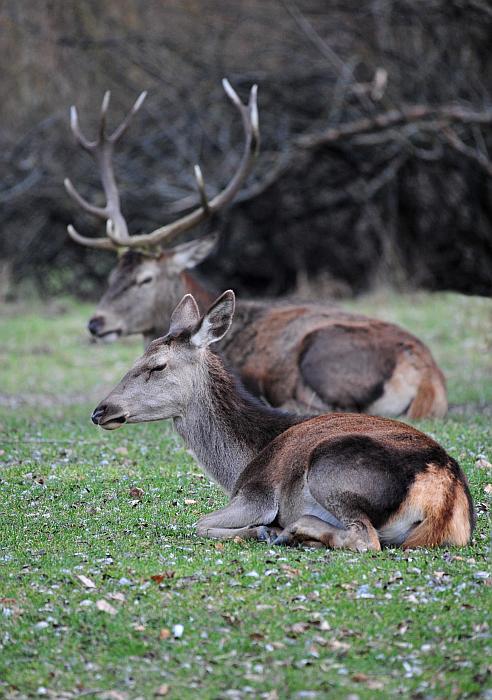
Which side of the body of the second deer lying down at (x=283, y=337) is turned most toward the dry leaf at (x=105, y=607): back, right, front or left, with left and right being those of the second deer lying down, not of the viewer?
left

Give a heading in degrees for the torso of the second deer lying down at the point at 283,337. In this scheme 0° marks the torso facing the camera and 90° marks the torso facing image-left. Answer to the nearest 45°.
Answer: approximately 90°

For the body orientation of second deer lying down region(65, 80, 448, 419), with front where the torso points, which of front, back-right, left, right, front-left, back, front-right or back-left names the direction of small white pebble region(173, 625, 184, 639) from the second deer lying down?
left

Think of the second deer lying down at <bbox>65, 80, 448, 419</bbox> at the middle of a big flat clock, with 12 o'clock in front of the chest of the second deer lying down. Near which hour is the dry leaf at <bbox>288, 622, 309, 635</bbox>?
The dry leaf is roughly at 9 o'clock from the second deer lying down.

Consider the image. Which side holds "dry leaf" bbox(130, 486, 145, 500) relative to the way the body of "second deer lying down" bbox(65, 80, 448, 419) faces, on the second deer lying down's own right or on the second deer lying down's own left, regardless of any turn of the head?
on the second deer lying down's own left

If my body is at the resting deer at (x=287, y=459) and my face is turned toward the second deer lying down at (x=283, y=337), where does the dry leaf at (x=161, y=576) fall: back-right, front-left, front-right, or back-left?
back-left

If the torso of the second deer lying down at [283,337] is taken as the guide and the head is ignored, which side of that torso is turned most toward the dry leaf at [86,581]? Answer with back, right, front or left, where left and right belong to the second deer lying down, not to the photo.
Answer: left

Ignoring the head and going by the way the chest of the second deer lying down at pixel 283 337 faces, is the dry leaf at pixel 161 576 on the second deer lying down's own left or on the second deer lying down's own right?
on the second deer lying down's own left
